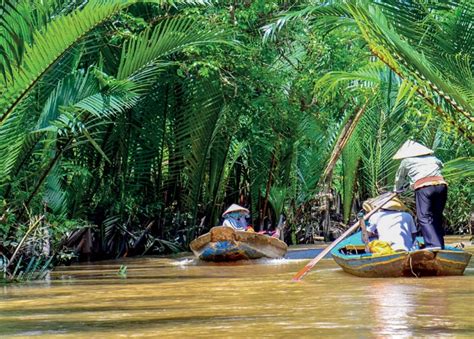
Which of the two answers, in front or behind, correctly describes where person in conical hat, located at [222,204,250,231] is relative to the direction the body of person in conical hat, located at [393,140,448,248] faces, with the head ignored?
in front

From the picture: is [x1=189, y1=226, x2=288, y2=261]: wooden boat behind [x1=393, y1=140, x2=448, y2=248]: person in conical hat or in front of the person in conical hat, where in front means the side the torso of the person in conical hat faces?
in front

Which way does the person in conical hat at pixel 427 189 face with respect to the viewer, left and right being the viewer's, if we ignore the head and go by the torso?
facing away from the viewer and to the left of the viewer
